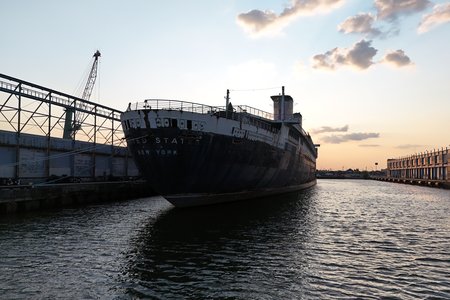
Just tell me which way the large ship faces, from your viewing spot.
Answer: facing away from the viewer and to the right of the viewer
